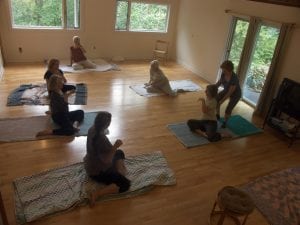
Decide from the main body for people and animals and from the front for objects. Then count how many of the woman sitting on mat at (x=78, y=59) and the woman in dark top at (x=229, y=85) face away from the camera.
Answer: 0

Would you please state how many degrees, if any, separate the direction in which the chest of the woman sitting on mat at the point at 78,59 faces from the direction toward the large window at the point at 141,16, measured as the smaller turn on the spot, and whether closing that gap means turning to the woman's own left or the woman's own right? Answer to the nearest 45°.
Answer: approximately 90° to the woman's own left

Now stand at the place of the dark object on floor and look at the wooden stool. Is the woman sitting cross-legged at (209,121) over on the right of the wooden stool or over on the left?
right

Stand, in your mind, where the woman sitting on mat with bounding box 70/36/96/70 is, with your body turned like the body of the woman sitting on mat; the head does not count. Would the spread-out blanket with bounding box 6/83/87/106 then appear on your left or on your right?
on your right

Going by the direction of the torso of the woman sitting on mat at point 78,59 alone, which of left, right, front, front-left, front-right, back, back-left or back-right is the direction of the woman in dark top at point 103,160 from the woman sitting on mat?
front-right

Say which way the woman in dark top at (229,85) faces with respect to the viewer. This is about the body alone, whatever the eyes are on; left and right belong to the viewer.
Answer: facing the viewer and to the left of the viewer

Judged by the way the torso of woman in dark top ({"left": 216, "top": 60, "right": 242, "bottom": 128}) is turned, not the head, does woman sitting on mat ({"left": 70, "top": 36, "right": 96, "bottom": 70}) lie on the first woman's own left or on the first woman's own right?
on the first woman's own right

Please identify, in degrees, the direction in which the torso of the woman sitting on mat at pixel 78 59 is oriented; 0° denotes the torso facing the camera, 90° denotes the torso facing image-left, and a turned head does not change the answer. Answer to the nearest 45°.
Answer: approximately 315°

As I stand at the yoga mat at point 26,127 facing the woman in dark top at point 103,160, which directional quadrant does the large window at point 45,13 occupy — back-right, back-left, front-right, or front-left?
back-left

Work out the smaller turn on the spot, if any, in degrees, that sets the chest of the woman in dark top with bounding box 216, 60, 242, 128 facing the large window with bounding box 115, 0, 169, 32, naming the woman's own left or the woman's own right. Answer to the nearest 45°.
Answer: approximately 90° to the woman's own right

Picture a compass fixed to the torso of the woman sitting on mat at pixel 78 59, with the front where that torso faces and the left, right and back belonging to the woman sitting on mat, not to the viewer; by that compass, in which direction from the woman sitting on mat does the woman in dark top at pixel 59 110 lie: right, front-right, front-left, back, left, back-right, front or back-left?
front-right

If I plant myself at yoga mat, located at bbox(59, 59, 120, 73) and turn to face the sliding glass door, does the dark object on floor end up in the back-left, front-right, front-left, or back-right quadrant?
front-right

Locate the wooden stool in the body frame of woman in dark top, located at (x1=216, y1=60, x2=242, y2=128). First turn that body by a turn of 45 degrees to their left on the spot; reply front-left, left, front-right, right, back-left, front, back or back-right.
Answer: front

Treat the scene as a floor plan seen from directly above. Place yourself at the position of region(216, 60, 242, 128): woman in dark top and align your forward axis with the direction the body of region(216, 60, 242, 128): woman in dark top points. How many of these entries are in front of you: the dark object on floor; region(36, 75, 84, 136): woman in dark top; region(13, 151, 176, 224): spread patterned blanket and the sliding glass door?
2
